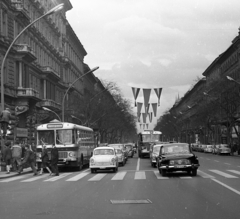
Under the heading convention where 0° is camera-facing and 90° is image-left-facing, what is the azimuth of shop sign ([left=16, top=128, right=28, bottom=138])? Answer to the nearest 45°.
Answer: approximately 0°

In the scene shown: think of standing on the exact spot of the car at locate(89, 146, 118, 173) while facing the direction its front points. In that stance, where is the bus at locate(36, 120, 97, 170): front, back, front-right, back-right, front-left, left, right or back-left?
back-right

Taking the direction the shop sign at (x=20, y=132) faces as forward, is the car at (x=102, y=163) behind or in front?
in front

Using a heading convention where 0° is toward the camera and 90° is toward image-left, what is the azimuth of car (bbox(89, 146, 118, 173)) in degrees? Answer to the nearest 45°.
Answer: approximately 0°
